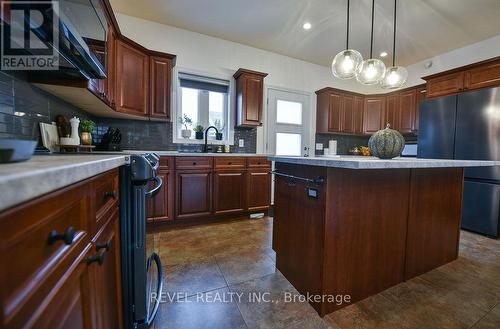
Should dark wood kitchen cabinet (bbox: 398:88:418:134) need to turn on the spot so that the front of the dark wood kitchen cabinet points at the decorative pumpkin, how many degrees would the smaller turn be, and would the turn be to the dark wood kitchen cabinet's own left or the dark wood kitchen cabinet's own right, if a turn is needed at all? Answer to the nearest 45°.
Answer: approximately 45° to the dark wood kitchen cabinet's own left

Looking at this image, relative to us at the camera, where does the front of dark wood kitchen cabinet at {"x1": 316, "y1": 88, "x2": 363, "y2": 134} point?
facing the viewer and to the right of the viewer

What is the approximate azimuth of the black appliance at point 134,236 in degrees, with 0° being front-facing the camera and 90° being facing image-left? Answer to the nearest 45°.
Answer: approximately 270°

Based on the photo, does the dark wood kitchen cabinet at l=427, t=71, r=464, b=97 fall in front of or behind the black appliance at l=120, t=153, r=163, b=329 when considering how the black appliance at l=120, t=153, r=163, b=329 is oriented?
in front

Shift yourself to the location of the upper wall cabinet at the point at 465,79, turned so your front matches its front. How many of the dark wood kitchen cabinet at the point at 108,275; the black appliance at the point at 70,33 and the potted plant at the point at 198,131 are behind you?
0

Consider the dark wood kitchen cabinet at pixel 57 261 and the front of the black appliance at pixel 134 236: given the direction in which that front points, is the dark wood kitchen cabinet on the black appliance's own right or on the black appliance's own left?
on the black appliance's own right

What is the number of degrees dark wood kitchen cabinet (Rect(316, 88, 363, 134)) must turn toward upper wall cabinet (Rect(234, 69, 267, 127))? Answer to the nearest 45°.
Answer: approximately 90° to its right

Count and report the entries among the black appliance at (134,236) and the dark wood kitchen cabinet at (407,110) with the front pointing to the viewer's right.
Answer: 1

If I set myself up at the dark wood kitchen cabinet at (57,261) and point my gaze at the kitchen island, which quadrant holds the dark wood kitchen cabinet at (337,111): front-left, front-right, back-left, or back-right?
front-left

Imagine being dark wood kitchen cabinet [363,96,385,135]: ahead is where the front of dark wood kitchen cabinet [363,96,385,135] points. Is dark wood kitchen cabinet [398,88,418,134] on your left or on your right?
on your left

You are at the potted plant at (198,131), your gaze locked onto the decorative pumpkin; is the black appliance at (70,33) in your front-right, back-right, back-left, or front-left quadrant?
front-right

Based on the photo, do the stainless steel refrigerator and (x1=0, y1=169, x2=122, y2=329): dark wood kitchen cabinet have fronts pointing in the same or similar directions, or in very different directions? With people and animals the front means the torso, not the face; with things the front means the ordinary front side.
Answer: very different directions

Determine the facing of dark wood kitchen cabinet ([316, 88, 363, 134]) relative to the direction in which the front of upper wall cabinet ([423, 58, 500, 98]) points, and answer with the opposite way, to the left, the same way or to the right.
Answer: to the left

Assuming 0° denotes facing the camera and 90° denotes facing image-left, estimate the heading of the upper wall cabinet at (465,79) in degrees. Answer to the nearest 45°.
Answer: approximately 45°

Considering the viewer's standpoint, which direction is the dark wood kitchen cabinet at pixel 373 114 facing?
facing the viewer

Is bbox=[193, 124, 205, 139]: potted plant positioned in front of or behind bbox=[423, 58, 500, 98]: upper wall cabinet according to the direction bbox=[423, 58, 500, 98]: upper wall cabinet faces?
in front

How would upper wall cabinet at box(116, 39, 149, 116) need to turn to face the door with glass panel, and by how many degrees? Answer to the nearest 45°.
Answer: approximately 45° to its left
